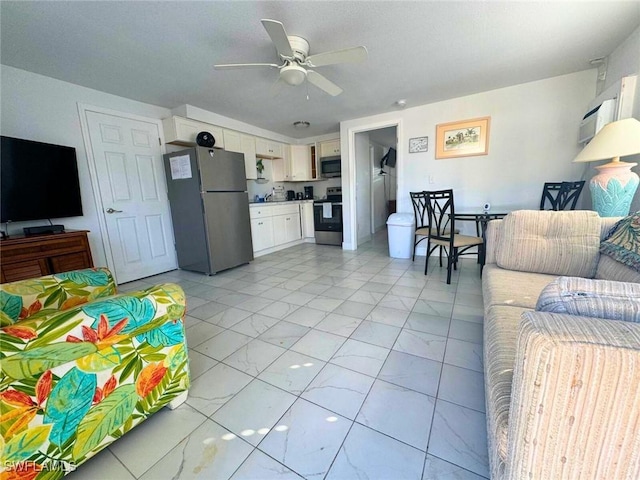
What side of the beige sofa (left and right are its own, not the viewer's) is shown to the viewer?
left

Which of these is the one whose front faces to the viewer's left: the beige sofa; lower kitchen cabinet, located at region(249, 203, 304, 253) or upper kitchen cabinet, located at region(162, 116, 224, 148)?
the beige sofa

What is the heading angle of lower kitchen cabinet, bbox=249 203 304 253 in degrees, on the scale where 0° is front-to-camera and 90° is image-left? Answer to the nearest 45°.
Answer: approximately 315°

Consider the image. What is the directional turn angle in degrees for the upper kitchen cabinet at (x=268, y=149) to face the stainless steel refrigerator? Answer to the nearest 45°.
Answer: approximately 90° to its right

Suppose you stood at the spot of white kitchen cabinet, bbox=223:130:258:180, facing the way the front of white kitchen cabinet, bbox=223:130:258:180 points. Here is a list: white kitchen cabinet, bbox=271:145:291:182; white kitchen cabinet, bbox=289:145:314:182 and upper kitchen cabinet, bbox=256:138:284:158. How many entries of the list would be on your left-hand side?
3

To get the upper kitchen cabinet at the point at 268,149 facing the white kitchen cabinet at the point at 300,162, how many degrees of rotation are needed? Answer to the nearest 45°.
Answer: approximately 90° to its left

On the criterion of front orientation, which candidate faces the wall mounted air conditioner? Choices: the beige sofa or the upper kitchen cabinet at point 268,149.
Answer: the upper kitchen cabinet

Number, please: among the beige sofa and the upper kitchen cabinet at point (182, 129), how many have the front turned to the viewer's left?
1

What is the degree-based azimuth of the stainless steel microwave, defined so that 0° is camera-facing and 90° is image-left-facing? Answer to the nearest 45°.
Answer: approximately 45°

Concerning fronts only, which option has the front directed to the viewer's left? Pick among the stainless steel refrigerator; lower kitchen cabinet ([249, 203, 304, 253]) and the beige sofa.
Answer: the beige sofa
